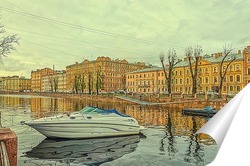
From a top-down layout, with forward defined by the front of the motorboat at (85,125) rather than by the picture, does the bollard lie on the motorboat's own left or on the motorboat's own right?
on the motorboat's own left

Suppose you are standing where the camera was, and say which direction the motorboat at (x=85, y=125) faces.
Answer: facing to the left of the viewer

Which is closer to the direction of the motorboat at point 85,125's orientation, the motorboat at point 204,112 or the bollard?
the bollard

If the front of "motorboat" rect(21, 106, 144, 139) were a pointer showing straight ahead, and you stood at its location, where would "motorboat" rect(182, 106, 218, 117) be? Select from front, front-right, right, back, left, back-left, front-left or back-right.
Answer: back-right
